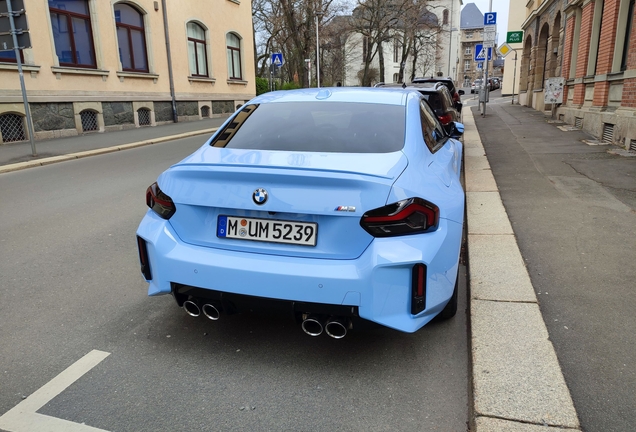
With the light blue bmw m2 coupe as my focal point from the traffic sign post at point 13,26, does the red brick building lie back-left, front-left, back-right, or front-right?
front-left

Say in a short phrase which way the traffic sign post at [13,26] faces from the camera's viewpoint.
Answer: facing away from the viewer

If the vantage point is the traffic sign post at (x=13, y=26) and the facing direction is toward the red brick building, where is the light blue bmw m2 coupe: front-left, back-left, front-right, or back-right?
front-right

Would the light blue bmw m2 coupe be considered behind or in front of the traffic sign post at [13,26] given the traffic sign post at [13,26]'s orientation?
behind
